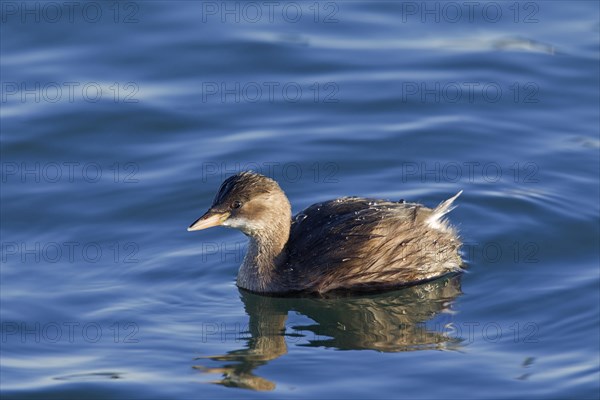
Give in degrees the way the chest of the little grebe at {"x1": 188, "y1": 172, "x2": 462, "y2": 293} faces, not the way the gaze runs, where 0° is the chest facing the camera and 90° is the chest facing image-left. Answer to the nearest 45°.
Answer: approximately 90°
